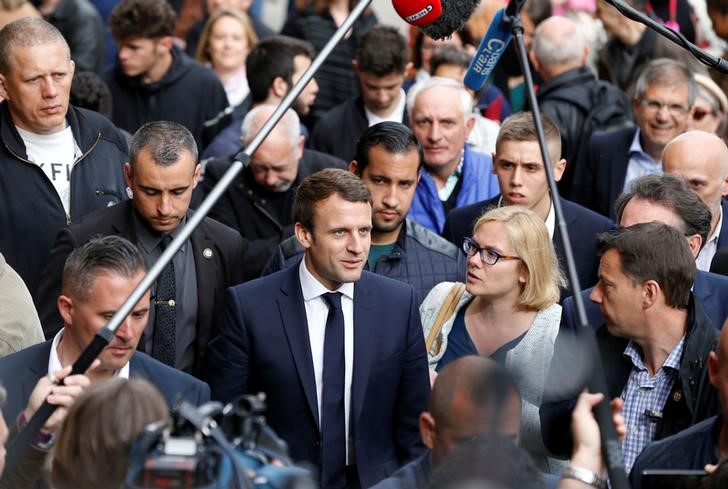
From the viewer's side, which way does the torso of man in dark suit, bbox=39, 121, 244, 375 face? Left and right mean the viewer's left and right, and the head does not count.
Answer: facing the viewer

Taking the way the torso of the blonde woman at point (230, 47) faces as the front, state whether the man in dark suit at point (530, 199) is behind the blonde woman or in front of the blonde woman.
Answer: in front

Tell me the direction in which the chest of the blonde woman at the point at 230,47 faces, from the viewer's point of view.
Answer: toward the camera

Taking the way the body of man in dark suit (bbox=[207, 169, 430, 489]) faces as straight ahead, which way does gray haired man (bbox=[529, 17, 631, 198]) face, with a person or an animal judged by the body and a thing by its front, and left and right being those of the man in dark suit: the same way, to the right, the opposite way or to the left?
the opposite way

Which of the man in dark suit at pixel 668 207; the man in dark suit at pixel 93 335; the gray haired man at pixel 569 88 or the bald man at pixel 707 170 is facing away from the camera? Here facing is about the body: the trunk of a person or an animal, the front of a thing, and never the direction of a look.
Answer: the gray haired man at pixel 569 88

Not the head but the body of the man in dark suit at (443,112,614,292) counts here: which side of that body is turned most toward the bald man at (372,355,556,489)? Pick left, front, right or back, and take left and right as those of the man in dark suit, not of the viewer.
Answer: front

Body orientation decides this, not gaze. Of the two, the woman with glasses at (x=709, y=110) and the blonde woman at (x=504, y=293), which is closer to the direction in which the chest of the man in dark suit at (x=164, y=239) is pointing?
the blonde woman

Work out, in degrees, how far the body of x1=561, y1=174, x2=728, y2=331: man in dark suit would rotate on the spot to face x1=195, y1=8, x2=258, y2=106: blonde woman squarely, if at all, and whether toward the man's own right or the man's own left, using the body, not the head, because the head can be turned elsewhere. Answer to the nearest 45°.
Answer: approximately 90° to the man's own right

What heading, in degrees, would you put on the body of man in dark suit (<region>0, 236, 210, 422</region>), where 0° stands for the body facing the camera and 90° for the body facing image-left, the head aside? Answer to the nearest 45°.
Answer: approximately 315°

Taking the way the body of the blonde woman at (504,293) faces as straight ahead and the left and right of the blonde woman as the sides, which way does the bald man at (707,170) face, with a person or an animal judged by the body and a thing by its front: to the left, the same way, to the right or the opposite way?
the same way

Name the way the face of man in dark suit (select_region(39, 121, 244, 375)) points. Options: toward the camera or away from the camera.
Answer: toward the camera

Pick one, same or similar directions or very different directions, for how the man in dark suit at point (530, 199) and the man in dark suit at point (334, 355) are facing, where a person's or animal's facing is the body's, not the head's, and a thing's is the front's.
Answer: same or similar directions

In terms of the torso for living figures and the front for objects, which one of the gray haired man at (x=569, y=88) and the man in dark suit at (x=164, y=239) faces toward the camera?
the man in dark suit

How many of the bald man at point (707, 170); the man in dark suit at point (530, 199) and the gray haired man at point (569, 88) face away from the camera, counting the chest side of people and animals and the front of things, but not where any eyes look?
1

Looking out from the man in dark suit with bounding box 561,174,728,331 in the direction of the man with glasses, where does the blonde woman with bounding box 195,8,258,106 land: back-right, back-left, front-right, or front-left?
front-left

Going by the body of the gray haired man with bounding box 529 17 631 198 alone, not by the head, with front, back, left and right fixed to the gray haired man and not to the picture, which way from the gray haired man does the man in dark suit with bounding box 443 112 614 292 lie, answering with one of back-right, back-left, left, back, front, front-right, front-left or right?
back

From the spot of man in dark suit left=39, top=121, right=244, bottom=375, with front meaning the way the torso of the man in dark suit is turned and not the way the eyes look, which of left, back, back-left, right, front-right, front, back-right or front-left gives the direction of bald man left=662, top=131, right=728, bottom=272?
left

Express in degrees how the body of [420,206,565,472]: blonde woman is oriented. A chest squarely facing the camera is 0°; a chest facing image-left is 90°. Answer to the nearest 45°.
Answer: approximately 45°

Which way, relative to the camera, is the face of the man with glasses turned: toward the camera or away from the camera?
toward the camera

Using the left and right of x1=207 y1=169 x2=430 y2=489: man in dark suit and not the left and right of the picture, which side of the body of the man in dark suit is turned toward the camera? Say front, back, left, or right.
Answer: front
